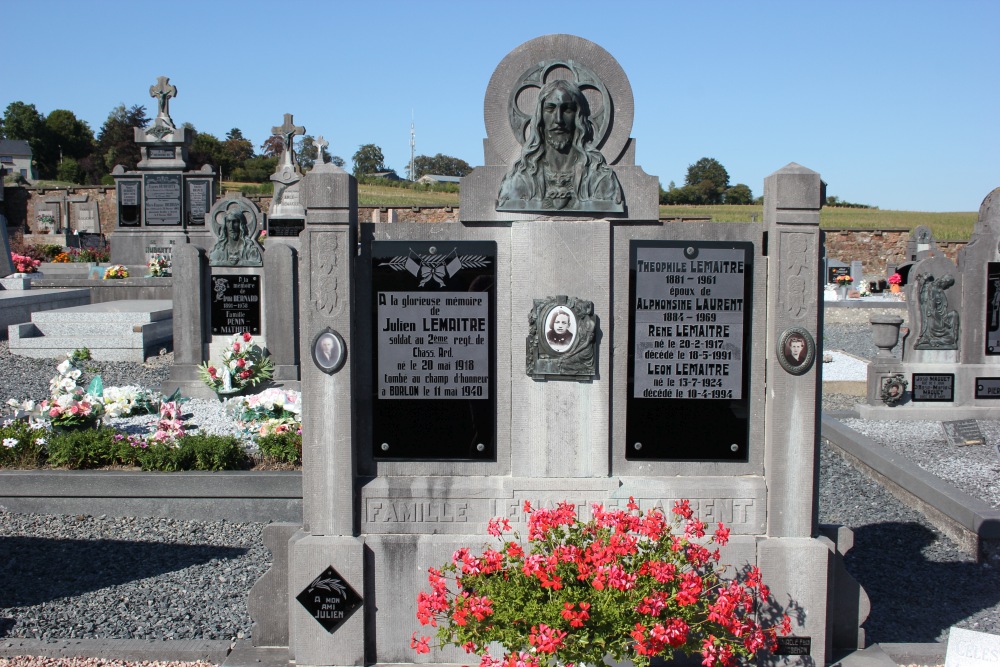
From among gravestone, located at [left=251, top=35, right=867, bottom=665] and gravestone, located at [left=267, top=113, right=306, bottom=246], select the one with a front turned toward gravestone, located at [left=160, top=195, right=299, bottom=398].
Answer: gravestone, located at [left=267, top=113, right=306, bottom=246]

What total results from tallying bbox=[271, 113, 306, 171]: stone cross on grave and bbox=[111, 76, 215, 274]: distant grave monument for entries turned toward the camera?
2

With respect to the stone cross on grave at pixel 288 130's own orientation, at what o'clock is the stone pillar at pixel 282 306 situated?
The stone pillar is roughly at 12 o'clock from the stone cross on grave.

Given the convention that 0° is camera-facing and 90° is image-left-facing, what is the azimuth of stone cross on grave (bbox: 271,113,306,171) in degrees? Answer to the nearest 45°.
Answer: approximately 0°

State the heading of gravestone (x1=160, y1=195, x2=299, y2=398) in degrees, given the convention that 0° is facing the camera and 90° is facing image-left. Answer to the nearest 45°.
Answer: approximately 0°

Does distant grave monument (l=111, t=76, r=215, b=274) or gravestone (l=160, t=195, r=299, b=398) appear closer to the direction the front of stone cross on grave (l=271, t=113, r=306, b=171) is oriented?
the gravestone

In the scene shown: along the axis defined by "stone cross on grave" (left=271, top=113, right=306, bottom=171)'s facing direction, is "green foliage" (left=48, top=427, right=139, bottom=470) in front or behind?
in front

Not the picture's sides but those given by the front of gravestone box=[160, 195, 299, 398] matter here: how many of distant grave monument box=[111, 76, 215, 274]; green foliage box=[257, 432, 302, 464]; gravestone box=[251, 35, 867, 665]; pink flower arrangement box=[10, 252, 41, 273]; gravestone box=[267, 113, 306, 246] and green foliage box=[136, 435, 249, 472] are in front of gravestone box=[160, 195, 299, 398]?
3

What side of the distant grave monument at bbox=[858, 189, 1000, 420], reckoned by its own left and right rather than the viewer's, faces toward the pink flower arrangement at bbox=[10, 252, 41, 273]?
right

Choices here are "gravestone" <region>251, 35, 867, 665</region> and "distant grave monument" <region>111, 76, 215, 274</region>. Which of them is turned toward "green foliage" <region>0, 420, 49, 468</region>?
the distant grave monument

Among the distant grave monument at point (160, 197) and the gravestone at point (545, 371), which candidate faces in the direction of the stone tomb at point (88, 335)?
the distant grave monument

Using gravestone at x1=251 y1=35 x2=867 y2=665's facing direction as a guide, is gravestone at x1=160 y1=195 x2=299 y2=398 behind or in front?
behind

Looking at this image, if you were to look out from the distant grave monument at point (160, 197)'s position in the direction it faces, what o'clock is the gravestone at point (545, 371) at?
The gravestone is roughly at 12 o'clock from the distant grave monument.
